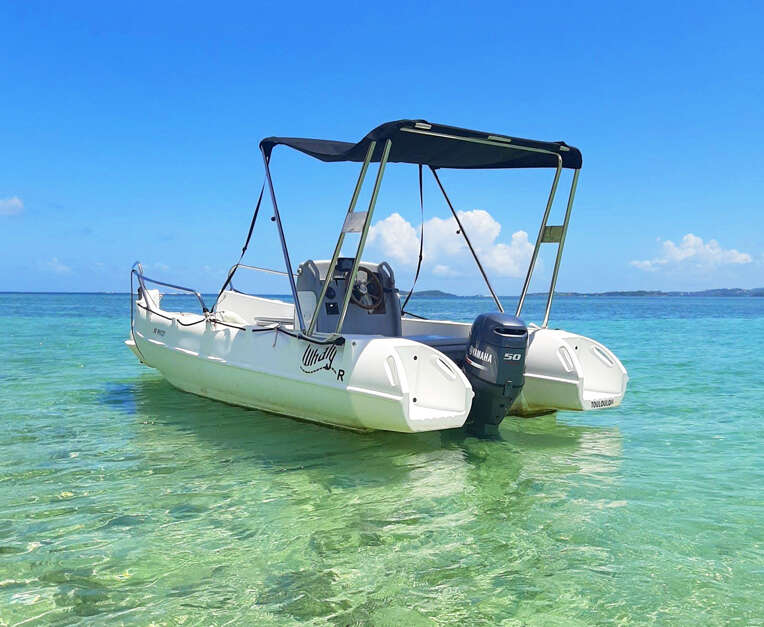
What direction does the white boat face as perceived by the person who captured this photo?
facing away from the viewer and to the left of the viewer
